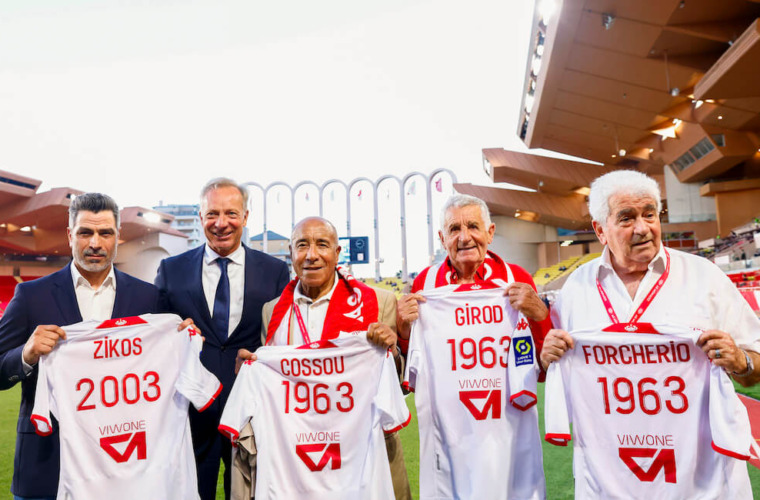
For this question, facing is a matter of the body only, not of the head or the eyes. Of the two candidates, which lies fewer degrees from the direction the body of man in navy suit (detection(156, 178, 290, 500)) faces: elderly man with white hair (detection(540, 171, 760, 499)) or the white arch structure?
the elderly man with white hair

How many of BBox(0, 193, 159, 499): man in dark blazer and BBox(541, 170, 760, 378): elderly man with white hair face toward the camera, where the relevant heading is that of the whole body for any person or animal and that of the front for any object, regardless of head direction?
2

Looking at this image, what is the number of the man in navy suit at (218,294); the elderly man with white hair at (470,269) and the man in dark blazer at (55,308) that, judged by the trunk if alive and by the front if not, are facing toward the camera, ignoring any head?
3

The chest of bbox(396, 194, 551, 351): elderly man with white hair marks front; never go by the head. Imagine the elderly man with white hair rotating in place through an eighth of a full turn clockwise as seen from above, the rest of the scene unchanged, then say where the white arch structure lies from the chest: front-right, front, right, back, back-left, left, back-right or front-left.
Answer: back-right

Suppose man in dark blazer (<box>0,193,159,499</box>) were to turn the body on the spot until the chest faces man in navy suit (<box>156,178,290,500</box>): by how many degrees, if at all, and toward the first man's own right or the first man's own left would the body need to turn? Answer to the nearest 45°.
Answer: approximately 90° to the first man's own left

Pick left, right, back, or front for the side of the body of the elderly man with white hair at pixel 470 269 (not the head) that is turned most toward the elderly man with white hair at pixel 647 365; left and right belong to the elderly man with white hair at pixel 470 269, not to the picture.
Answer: left

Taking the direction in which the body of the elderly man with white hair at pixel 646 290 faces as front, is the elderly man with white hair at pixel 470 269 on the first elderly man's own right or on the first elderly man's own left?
on the first elderly man's own right

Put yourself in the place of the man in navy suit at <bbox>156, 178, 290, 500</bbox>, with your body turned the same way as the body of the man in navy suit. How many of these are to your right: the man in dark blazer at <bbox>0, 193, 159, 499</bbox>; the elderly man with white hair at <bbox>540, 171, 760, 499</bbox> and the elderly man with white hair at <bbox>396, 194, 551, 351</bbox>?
1

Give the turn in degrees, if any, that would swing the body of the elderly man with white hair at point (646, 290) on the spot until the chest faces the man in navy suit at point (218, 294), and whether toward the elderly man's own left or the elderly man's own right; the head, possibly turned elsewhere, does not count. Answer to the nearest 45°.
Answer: approximately 90° to the elderly man's own right

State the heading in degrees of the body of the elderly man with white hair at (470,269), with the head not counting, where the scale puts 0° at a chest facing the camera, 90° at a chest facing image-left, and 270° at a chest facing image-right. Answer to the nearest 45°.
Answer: approximately 0°

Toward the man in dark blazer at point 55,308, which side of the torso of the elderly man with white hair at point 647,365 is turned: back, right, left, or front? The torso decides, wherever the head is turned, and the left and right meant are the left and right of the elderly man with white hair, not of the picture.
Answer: right
